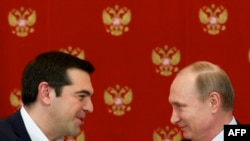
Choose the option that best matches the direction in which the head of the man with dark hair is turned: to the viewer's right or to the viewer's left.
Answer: to the viewer's right

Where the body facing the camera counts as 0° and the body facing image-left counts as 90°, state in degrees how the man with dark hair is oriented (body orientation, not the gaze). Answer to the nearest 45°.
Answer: approximately 270°
